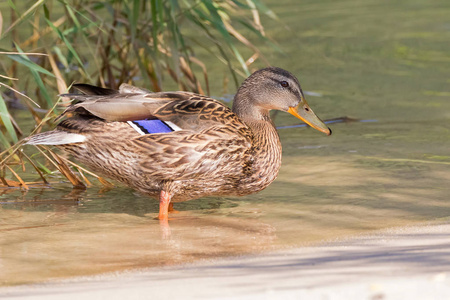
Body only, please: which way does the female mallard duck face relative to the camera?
to the viewer's right
